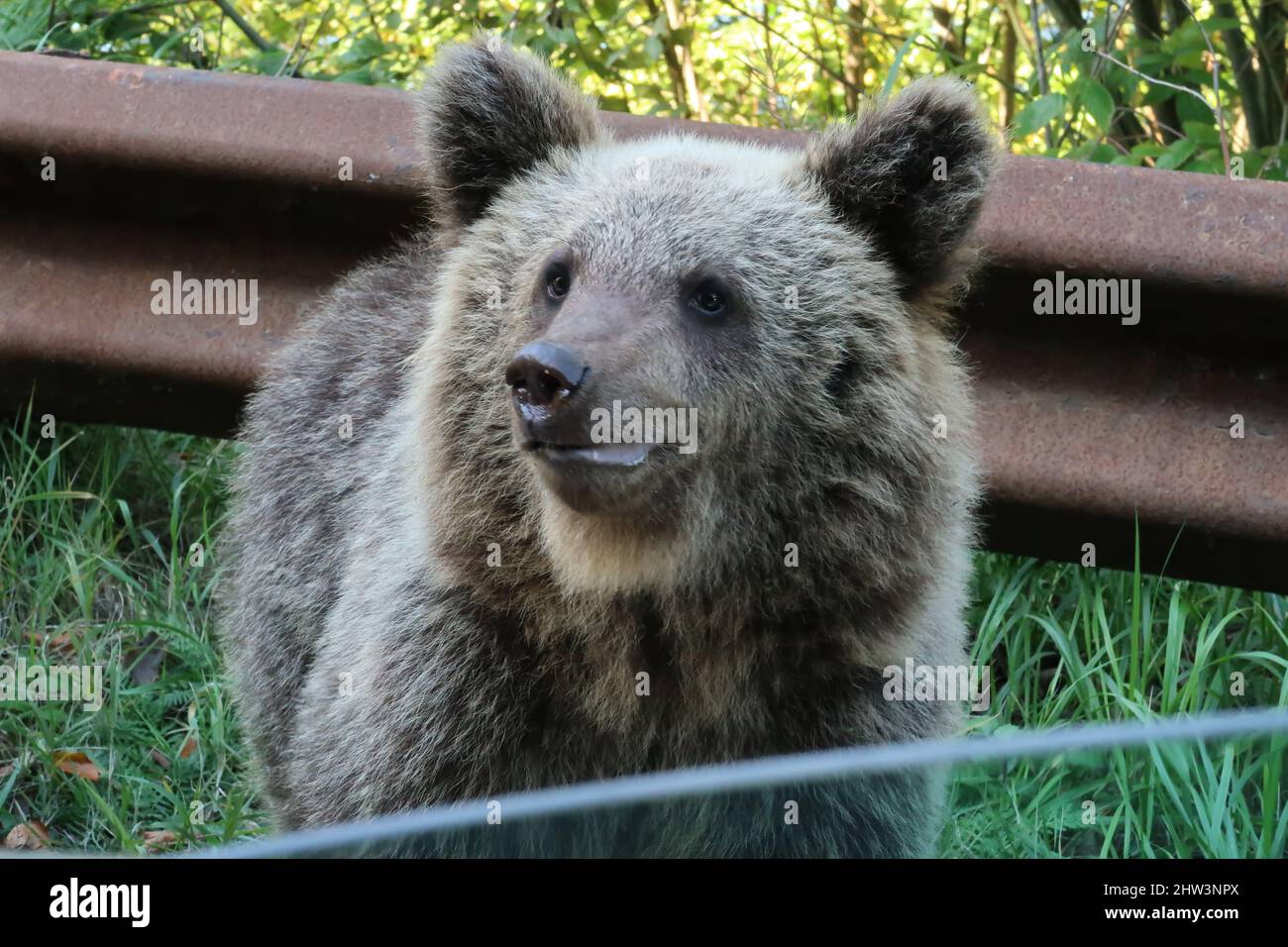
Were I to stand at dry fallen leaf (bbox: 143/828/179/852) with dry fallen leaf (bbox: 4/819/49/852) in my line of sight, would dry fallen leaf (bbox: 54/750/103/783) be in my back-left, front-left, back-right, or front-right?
front-right

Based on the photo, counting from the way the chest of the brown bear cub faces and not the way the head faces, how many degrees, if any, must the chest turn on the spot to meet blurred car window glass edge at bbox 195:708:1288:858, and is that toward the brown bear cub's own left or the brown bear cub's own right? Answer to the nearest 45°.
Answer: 0° — it already faces it

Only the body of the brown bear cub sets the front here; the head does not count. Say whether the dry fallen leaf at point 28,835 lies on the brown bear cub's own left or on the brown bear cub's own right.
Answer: on the brown bear cub's own right

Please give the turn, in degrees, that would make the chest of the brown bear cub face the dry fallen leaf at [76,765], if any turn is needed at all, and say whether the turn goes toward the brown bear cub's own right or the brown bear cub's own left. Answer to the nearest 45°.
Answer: approximately 135° to the brown bear cub's own right

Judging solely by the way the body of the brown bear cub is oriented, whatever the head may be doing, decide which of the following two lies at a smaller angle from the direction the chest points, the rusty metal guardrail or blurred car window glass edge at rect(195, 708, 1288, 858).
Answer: the blurred car window glass edge

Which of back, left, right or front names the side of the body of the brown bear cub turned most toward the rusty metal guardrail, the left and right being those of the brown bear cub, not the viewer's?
back

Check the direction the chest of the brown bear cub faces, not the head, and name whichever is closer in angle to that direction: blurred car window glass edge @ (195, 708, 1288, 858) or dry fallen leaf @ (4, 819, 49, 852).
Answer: the blurred car window glass edge

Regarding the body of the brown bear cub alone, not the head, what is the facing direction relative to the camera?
toward the camera

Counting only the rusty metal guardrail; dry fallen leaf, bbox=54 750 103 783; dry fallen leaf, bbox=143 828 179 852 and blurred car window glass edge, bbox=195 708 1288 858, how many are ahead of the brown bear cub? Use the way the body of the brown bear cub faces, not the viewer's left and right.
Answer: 1

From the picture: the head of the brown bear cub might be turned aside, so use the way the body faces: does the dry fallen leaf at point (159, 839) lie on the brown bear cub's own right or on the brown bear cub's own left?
on the brown bear cub's own right

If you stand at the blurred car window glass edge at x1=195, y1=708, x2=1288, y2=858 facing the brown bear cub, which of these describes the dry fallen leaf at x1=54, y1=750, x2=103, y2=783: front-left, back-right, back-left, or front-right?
front-left
